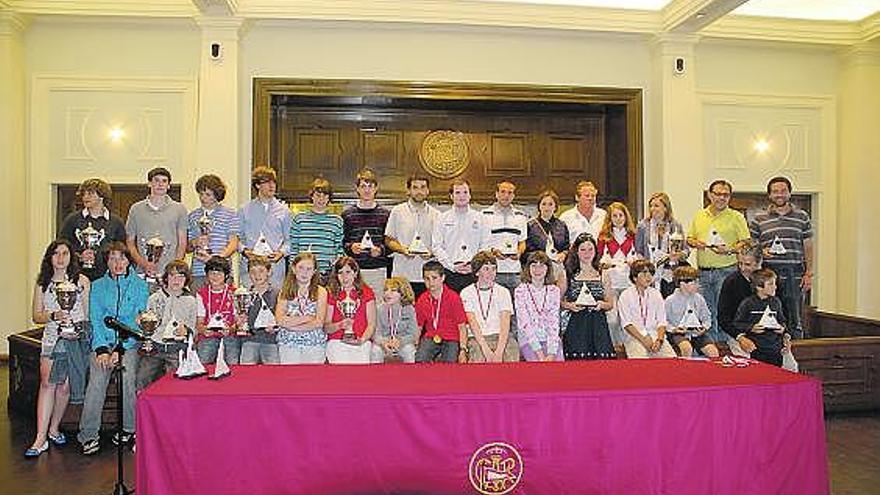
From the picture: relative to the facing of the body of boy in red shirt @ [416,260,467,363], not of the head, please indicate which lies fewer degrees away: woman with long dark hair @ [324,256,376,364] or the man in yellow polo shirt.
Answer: the woman with long dark hair

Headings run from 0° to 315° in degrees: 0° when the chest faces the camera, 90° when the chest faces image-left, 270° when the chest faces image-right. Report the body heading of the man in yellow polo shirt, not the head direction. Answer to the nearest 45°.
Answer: approximately 0°

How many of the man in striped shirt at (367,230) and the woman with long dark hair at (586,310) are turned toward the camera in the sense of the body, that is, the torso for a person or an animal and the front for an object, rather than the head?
2

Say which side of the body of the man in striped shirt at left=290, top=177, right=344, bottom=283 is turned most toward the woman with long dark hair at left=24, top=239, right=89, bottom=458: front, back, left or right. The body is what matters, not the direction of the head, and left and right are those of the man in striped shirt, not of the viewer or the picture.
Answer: right

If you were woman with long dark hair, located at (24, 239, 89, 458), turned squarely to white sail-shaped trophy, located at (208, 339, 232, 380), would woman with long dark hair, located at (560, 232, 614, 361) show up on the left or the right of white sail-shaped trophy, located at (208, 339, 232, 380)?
left
